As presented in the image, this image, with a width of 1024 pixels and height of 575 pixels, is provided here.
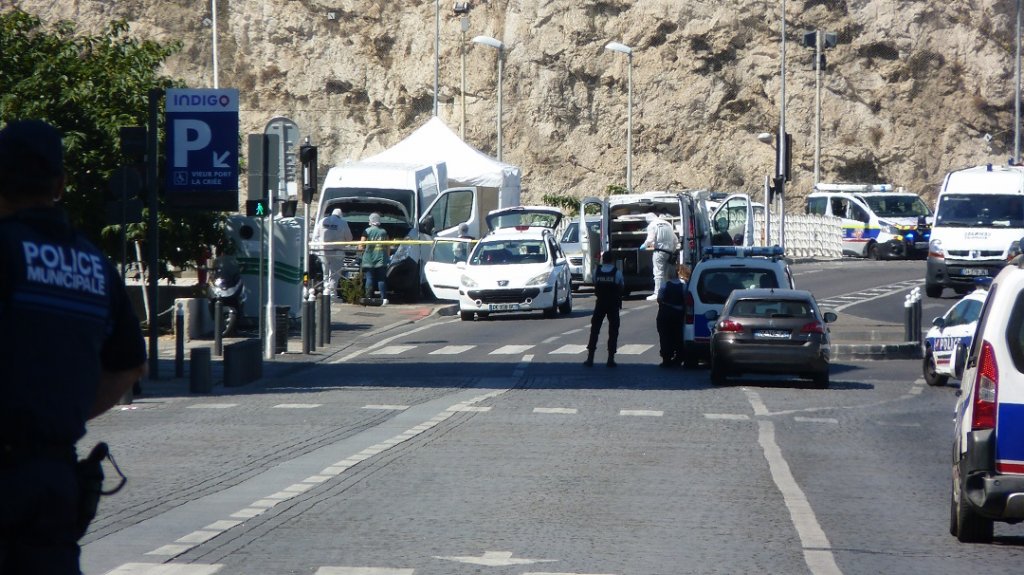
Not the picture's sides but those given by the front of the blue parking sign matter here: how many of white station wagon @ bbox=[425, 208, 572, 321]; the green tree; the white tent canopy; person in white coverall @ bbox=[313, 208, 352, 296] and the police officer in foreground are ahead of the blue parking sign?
1

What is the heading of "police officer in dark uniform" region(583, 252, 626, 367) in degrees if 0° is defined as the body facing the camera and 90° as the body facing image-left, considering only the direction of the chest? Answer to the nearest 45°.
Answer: approximately 180°

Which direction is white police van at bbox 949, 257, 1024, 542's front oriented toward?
away from the camera

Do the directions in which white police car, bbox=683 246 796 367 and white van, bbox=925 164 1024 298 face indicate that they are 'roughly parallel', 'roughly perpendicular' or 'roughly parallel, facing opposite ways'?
roughly parallel, facing opposite ways

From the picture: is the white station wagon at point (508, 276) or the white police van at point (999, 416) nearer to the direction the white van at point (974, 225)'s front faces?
the white police van

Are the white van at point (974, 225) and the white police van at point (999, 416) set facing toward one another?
yes

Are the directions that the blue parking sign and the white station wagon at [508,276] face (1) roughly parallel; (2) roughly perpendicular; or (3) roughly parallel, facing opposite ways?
roughly parallel

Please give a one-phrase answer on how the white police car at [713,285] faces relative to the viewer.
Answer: facing away from the viewer

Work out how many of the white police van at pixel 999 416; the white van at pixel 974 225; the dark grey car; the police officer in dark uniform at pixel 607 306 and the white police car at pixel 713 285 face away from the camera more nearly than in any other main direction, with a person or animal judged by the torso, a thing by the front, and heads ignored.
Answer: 4

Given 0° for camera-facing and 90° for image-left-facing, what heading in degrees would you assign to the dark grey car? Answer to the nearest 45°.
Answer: approximately 180°

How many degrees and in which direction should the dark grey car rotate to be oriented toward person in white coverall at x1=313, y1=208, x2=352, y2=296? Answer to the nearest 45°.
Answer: approximately 45° to its left

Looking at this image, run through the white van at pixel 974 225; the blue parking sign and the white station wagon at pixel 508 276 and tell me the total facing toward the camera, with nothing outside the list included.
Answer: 3

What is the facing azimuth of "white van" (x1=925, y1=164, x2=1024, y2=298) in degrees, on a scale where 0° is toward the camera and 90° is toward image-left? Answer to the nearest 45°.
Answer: approximately 0°

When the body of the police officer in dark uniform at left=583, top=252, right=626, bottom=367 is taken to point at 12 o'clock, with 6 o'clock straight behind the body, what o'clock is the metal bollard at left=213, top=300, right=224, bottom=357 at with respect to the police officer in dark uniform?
The metal bollard is roughly at 9 o'clock from the police officer in dark uniform.

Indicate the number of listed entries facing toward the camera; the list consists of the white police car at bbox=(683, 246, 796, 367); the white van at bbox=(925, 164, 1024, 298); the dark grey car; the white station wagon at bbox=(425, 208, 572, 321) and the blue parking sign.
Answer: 3

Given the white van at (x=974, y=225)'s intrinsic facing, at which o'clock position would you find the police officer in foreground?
The police officer in foreground is roughly at 12 o'clock from the white van.

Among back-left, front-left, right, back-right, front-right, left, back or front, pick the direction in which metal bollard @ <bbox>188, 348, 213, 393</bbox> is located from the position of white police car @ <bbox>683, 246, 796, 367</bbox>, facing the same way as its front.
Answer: back-left
